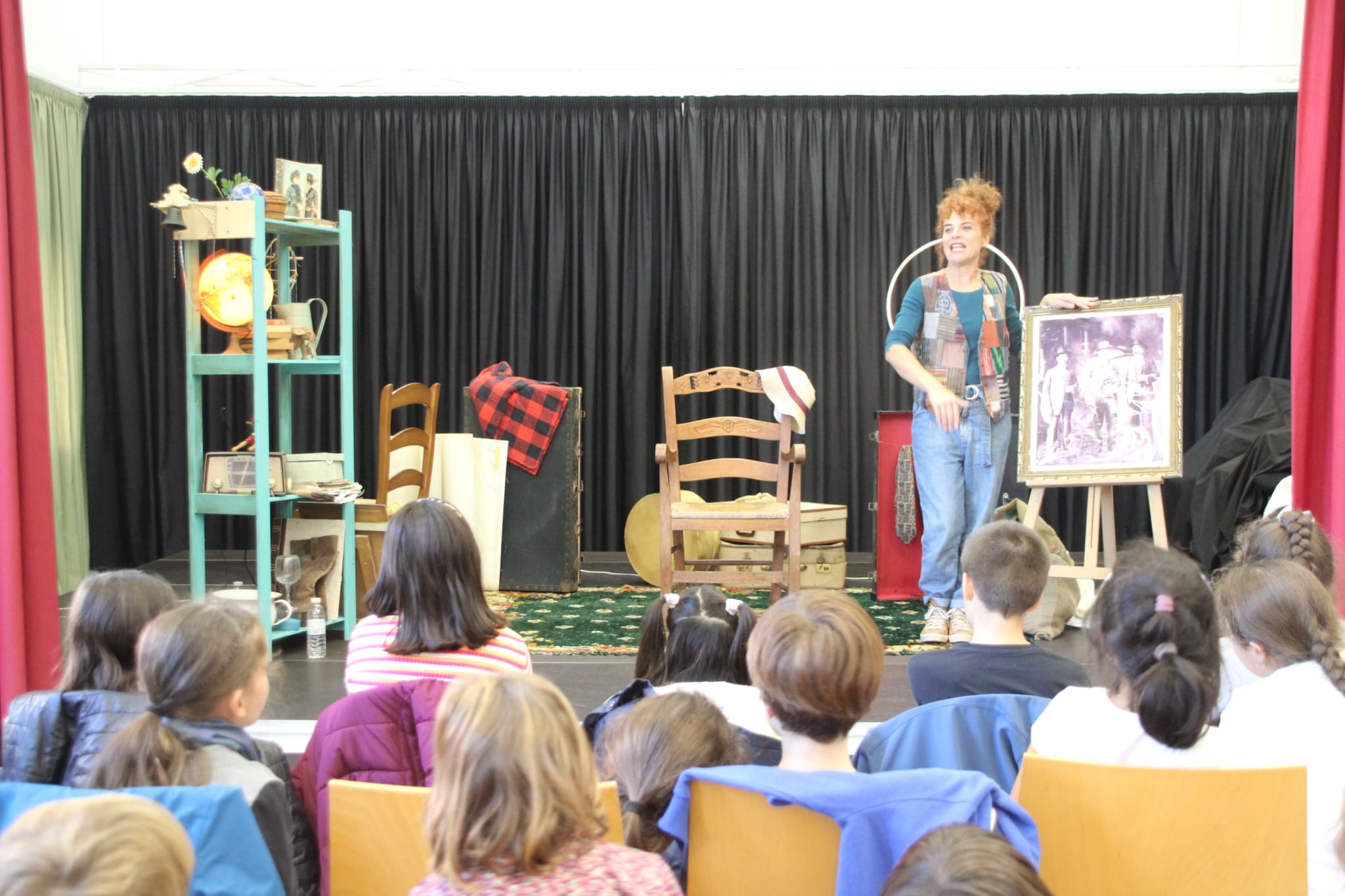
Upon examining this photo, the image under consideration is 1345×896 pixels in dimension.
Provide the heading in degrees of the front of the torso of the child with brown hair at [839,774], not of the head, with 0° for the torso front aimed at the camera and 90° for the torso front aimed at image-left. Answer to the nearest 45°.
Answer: approximately 180°

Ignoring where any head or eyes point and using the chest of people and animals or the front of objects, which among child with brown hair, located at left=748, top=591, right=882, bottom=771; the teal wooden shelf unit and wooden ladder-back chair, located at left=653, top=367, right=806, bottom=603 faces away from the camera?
the child with brown hair

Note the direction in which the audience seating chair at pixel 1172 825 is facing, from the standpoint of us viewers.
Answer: facing away from the viewer

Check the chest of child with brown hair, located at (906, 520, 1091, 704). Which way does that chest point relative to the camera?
away from the camera

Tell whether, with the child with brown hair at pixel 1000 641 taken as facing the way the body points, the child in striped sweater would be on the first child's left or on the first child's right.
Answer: on the first child's left

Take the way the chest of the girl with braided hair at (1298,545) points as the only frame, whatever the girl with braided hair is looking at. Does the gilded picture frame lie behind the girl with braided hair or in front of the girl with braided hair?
in front

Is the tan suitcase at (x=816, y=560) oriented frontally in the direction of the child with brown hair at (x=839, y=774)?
yes

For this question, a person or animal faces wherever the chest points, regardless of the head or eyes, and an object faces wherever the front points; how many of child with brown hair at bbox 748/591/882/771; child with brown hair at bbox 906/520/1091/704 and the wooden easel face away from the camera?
2

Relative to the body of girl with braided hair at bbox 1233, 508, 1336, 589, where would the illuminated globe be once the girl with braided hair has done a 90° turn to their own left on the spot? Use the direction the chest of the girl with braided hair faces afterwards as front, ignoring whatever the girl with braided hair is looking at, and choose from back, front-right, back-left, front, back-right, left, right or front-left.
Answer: front

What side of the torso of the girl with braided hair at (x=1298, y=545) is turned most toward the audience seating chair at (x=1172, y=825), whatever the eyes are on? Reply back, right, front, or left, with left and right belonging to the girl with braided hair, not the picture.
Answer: back

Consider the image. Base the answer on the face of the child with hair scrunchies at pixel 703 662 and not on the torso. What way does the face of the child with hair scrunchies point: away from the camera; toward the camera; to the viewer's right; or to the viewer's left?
away from the camera

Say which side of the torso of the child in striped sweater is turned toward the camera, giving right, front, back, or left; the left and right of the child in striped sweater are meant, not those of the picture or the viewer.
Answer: back

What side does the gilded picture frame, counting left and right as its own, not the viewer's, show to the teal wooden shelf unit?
right
